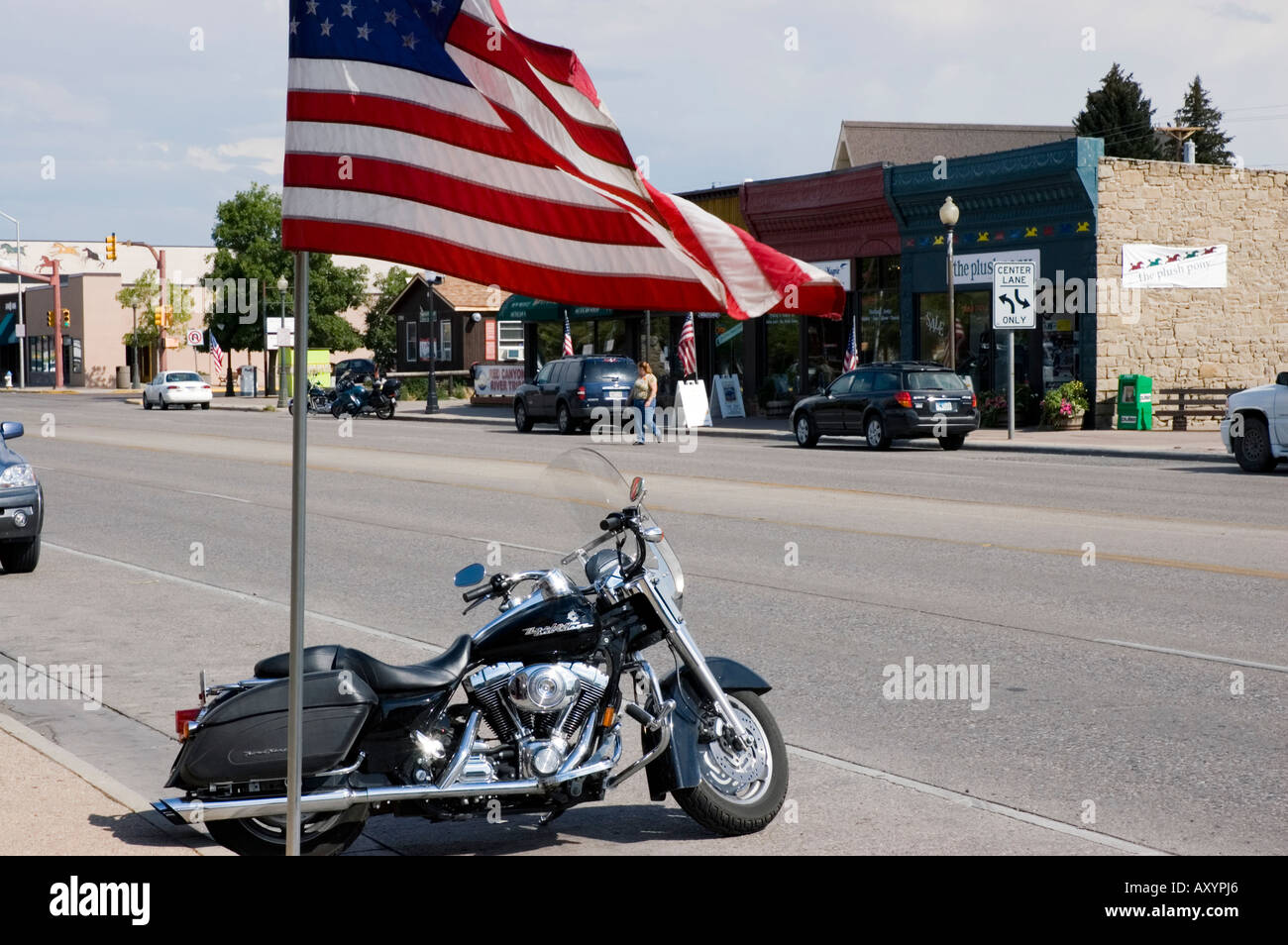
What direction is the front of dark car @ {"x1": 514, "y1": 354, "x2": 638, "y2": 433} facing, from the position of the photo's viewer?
facing away from the viewer and to the left of the viewer

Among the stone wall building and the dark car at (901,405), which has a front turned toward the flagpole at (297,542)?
the stone wall building

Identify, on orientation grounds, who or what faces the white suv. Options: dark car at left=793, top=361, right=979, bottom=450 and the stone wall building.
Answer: the stone wall building

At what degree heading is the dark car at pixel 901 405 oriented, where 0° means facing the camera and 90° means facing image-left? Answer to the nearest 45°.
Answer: approximately 135°

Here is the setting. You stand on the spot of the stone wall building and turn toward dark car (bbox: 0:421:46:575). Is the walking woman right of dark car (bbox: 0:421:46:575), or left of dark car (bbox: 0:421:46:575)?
right

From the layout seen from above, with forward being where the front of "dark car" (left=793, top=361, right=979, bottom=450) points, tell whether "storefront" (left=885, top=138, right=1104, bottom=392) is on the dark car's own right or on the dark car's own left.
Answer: on the dark car's own right

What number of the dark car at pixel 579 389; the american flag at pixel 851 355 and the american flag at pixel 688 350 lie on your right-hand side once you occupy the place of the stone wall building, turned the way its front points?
3
